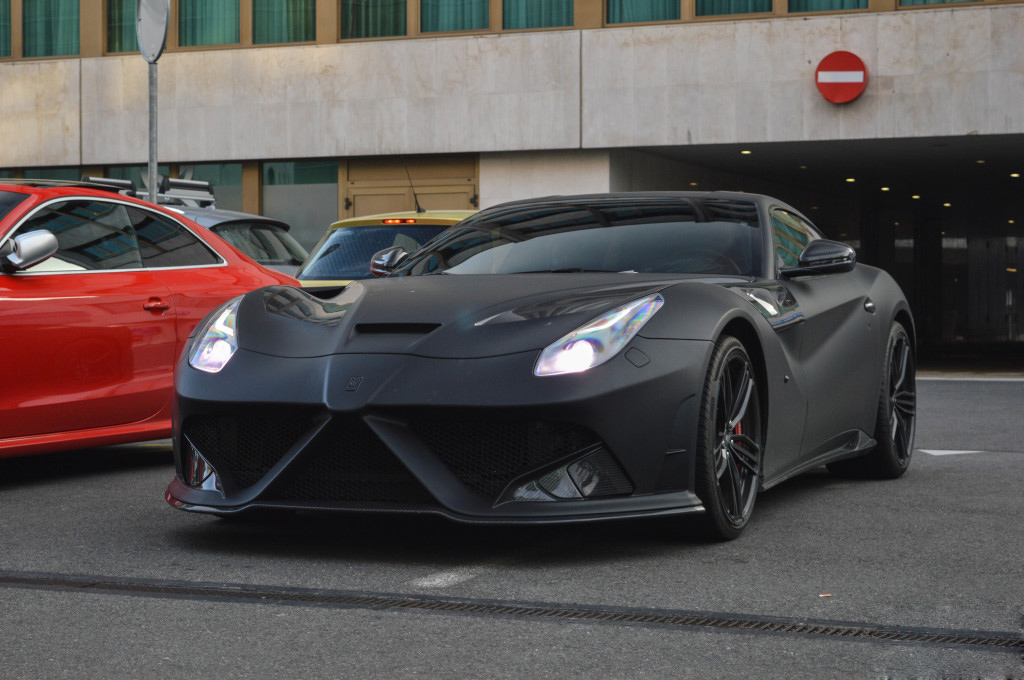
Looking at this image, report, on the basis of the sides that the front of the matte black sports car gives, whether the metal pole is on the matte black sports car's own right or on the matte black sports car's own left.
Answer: on the matte black sports car's own right

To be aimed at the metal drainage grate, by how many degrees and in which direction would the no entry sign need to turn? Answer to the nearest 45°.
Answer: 0° — it already faces it

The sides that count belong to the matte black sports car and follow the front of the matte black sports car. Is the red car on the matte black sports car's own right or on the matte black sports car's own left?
on the matte black sports car's own right
